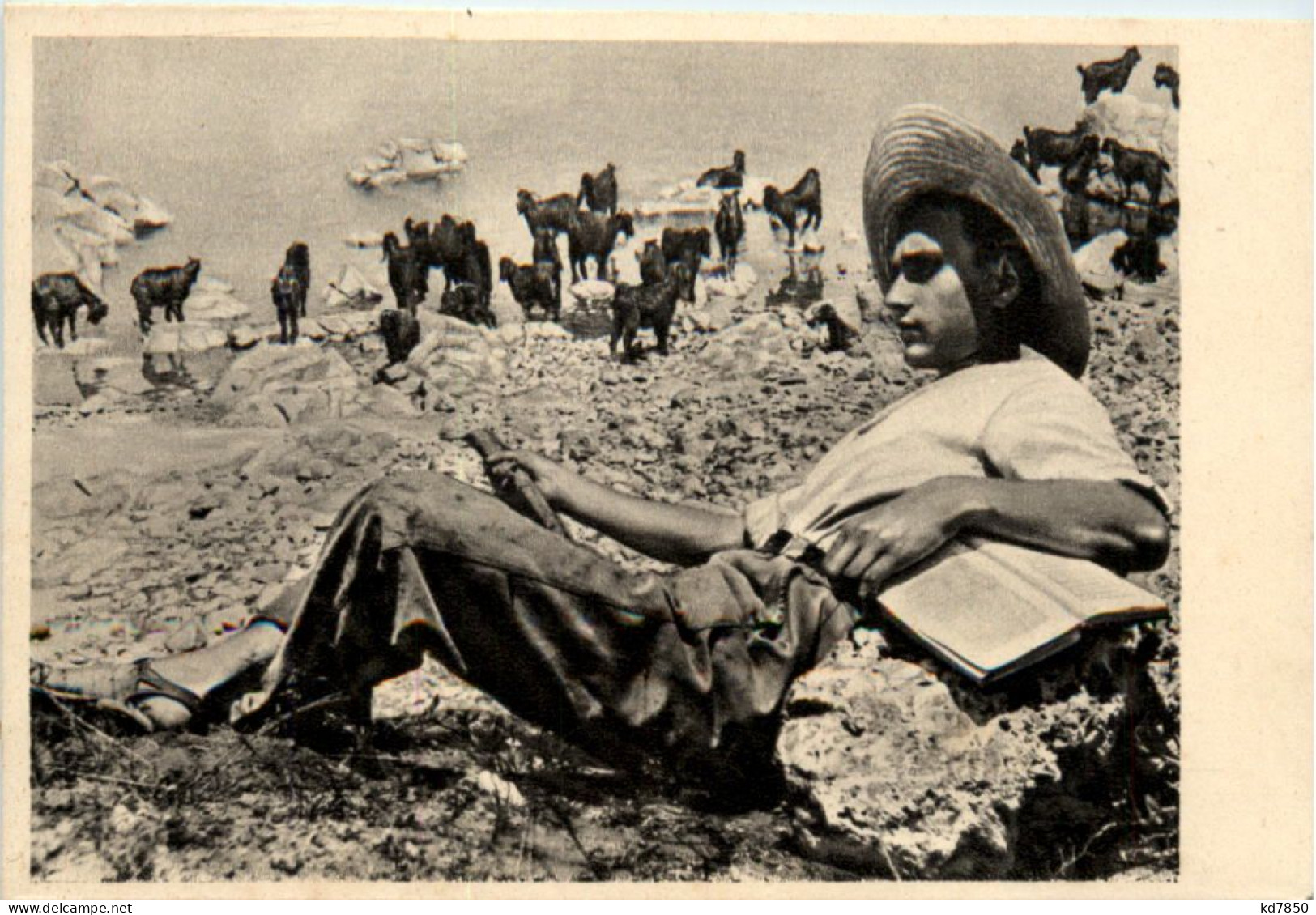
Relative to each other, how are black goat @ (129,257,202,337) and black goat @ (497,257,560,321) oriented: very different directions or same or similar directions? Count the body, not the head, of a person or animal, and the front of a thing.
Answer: very different directions

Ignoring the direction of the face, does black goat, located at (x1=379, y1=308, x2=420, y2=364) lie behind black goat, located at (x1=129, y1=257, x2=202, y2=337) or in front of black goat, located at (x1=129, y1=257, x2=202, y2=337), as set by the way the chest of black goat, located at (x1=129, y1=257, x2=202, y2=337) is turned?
in front

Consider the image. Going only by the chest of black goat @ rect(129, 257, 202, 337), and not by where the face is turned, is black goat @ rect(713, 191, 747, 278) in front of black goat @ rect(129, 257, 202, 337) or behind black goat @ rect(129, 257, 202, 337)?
in front

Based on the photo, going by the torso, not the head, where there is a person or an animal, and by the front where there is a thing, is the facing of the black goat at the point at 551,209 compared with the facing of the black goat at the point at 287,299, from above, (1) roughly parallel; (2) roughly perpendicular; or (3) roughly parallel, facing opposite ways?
roughly perpendicular

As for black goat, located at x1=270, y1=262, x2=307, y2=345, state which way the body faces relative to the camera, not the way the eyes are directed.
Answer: toward the camera

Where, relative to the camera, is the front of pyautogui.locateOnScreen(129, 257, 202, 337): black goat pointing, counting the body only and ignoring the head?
to the viewer's right

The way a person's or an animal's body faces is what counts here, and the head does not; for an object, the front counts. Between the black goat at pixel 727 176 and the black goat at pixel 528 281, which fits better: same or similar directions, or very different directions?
very different directions

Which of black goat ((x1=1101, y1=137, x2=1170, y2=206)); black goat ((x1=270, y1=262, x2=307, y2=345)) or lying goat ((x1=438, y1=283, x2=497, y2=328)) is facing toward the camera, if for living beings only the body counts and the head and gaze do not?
black goat ((x1=270, y1=262, x2=307, y2=345))

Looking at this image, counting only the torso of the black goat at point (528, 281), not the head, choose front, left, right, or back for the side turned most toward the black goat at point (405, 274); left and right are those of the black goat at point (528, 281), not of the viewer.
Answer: front

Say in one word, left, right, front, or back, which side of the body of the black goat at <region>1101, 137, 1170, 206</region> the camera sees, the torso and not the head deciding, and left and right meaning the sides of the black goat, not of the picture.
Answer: left

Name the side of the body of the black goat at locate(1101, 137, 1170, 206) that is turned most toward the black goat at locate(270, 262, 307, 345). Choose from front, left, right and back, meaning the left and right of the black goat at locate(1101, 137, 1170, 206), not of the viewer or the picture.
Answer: front

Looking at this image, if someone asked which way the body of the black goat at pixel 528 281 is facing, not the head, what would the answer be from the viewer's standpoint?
to the viewer's left
